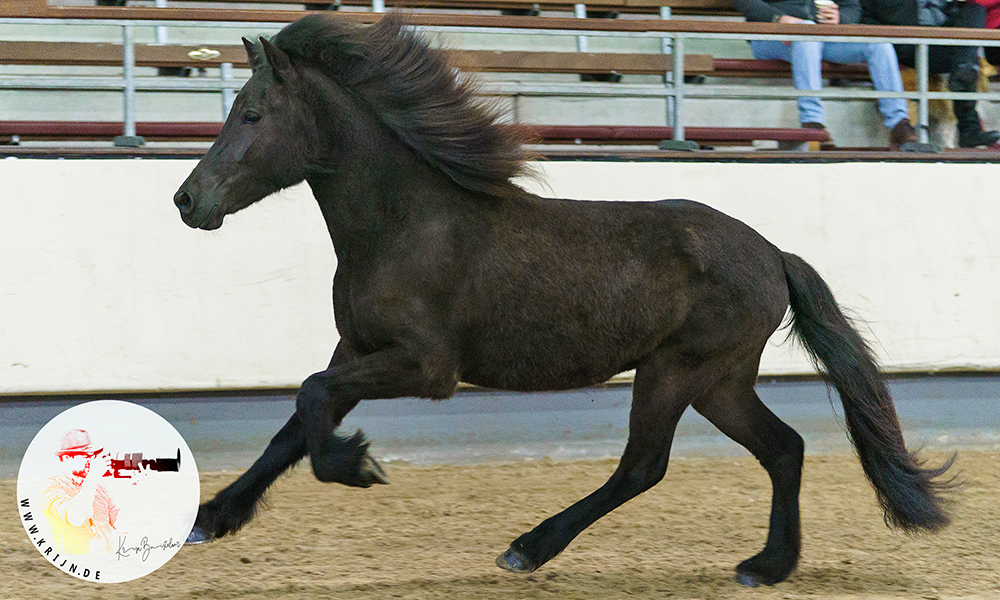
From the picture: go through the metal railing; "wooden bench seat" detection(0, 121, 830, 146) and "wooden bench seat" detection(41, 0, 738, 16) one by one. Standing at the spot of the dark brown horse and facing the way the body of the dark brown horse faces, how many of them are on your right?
3

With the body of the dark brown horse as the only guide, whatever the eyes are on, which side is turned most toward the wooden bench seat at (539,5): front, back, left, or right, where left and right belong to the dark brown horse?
right

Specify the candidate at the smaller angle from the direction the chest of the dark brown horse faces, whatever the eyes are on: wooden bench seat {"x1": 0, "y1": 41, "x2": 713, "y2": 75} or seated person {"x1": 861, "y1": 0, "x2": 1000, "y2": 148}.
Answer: the wooden bench seat

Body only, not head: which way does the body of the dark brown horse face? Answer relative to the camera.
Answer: to the viewer's left

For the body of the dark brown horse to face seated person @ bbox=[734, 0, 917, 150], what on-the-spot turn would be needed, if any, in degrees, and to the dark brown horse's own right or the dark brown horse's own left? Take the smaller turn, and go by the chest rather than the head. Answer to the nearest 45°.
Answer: approximately 135° to the dark brown horse's own right

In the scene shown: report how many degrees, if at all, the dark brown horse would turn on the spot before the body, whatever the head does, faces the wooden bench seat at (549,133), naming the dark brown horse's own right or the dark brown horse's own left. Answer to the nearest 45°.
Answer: approximately 90° to the dark brown horse's own right

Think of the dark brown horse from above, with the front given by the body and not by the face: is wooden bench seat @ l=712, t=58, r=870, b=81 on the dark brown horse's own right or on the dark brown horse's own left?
on the dark brown horse's own right

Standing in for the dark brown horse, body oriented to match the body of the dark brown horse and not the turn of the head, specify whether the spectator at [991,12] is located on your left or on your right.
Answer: on your right

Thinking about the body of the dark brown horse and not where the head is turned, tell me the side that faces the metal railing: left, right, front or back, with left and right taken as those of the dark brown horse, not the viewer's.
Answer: right
